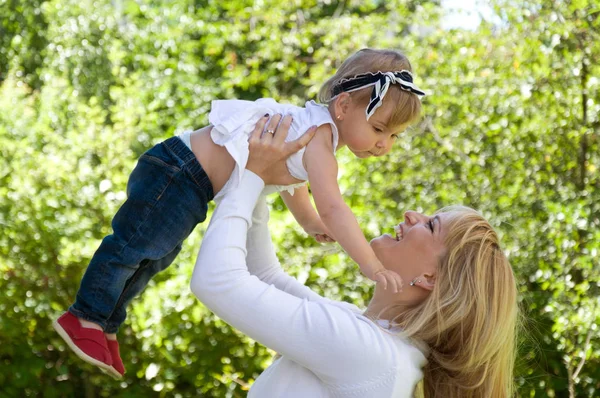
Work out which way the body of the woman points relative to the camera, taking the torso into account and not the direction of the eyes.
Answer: to the viewer's left

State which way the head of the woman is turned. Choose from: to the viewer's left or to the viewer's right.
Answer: to the viewer's left
